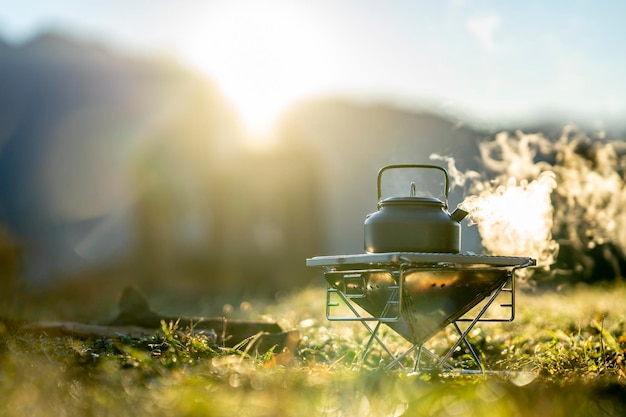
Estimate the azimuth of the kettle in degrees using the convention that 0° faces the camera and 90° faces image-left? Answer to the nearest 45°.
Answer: approximately 270°
